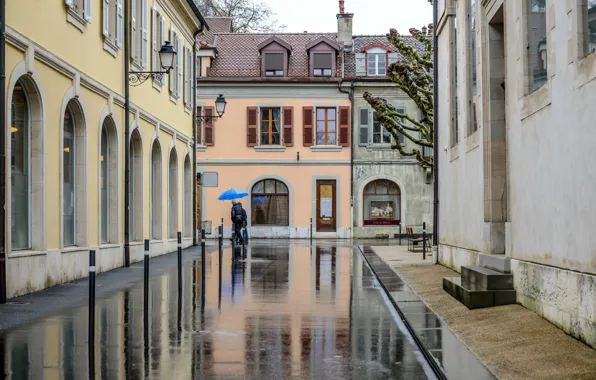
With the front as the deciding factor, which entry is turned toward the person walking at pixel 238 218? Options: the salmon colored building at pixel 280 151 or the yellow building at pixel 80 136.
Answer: the salmon colored building

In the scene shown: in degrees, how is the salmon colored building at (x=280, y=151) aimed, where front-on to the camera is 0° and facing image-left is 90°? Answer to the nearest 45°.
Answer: approximately 0°

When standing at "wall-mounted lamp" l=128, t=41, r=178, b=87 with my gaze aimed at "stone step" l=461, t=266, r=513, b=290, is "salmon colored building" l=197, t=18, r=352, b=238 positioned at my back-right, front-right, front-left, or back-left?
back-left

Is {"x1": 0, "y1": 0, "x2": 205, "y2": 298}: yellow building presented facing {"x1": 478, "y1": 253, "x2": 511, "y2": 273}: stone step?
yes

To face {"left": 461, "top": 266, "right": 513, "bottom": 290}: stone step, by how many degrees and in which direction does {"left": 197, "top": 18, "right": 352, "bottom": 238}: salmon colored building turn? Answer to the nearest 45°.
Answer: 0° — it already faces it

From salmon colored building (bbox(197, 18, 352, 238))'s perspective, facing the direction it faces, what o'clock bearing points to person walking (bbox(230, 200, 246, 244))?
The person walking is roughly at 12 o'clock from the salmon colored building.

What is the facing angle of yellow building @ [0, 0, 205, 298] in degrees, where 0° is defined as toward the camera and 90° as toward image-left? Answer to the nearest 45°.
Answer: approximately 315°

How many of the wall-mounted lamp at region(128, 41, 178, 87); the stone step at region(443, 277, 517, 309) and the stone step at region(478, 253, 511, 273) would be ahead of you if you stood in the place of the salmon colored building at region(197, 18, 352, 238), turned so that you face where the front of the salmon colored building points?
3

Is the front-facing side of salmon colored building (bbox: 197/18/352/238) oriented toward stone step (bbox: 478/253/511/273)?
yes

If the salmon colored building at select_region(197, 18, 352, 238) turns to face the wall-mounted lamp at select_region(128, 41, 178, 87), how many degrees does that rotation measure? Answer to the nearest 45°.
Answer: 0° — it already faces it
